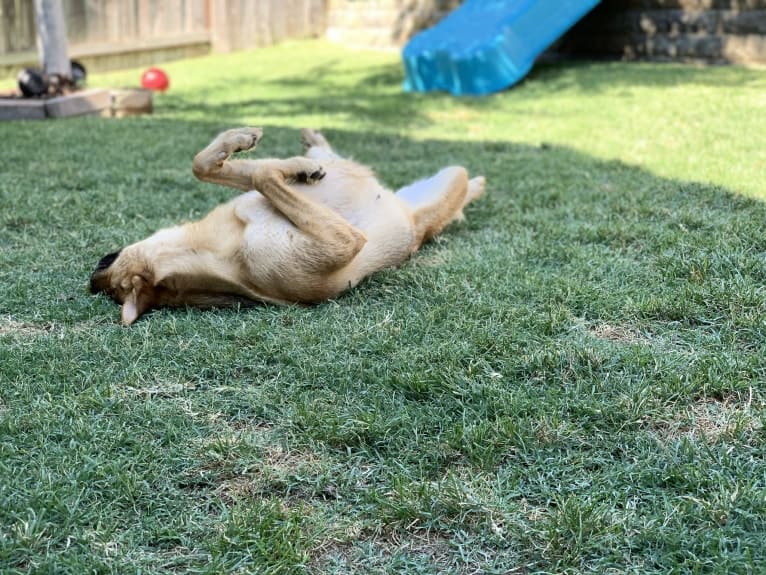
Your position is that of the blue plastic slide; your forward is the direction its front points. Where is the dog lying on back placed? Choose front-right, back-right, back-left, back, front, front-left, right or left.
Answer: front-left

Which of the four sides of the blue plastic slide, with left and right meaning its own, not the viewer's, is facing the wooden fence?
right

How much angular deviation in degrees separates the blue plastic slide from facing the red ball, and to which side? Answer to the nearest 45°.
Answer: approximately 45° to its right

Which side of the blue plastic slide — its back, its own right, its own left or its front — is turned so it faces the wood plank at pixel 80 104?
front

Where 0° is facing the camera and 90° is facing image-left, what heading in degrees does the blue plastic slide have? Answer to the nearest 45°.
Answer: approximately 45°
